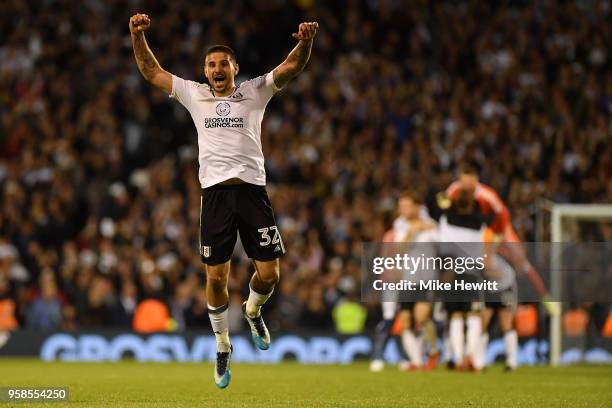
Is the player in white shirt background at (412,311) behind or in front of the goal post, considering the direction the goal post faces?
in front
